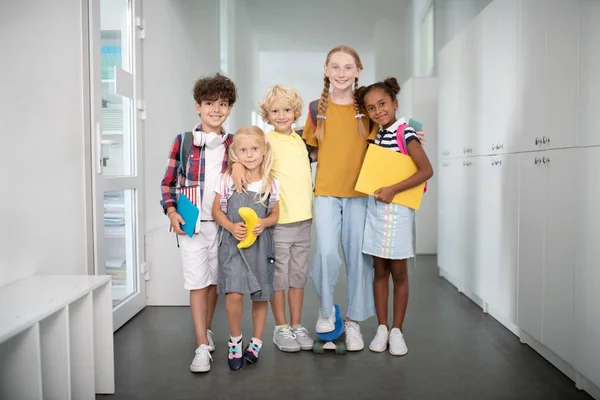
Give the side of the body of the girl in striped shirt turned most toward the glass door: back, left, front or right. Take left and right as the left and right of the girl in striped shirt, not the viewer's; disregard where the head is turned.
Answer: right

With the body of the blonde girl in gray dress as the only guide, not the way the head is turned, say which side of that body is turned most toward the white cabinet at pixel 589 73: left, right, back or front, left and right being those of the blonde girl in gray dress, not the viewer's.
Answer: left

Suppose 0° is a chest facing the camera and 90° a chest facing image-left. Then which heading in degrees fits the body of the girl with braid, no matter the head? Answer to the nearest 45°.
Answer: approximately 0°

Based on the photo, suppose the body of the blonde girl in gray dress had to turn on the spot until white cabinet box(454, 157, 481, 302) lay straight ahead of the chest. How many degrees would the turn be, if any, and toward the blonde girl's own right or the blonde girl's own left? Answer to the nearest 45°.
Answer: approximately 135° to the blonde girl's own left

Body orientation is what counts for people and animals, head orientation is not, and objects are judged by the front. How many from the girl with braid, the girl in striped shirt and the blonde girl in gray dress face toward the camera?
3

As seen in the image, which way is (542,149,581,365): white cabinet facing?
to the viewer's left

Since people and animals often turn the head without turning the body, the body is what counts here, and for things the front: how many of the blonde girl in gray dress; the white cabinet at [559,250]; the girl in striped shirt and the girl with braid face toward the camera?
3

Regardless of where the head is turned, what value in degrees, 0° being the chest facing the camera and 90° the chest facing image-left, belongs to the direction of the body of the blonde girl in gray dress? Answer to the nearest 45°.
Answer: approximately 0°

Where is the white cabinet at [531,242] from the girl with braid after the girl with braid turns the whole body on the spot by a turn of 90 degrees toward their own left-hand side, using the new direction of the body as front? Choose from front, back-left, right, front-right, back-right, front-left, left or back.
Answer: front
